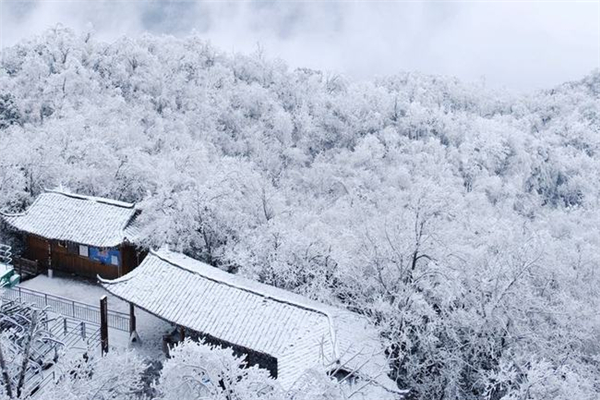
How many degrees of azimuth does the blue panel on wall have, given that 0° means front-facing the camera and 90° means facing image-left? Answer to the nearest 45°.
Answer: approximately 45°

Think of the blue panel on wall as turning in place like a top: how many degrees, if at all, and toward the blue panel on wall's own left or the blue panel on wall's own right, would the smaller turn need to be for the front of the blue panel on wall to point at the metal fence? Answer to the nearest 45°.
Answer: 0° — it already faces it
